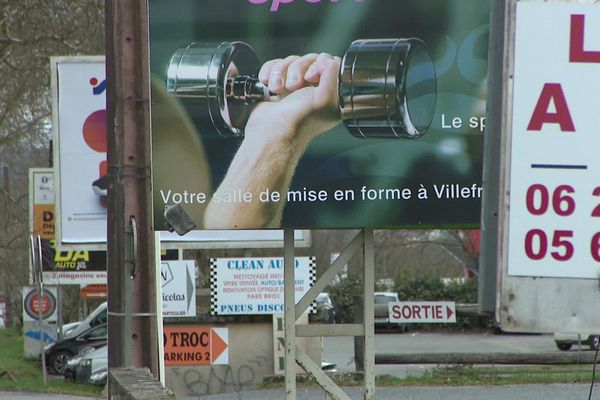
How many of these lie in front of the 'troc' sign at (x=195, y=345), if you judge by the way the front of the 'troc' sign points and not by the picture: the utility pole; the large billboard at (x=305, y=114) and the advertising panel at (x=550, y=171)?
3

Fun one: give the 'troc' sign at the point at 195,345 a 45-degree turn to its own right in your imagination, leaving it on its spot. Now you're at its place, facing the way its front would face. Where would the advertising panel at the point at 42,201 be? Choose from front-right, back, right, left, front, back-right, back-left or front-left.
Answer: right

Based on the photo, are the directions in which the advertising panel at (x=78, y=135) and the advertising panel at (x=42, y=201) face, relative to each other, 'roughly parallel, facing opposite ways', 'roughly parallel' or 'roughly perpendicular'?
roughly parallel

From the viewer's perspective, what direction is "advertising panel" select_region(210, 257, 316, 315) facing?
toward the camera

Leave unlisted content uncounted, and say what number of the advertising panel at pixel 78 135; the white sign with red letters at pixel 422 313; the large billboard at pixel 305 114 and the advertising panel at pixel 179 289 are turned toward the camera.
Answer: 4

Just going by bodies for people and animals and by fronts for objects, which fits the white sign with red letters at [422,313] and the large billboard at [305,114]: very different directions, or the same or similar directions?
same or similar directions

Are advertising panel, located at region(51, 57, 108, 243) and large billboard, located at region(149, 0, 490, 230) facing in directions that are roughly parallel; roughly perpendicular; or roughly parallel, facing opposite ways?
roughly parallel

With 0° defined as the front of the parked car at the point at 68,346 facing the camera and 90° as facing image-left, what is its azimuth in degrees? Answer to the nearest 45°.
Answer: approximately 45°

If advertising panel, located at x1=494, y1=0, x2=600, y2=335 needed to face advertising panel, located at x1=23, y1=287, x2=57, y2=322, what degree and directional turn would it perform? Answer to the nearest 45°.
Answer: approximately 135° to its right

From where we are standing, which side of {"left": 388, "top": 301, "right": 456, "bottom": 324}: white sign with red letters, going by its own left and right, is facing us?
front

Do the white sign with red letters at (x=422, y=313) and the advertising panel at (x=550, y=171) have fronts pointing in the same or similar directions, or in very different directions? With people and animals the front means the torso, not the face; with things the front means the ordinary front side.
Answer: same or similar directions

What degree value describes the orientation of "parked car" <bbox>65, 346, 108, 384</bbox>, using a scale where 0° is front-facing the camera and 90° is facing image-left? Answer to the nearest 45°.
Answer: approximately 45°

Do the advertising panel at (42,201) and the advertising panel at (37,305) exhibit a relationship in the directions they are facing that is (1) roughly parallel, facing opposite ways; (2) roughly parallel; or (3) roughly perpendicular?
roughly parallel

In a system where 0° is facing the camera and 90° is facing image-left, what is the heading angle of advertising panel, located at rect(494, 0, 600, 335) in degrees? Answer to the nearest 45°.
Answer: approximately 0°

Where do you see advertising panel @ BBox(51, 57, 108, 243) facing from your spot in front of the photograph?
facing the viewer

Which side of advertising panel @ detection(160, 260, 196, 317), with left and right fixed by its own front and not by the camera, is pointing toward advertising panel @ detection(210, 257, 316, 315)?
left
